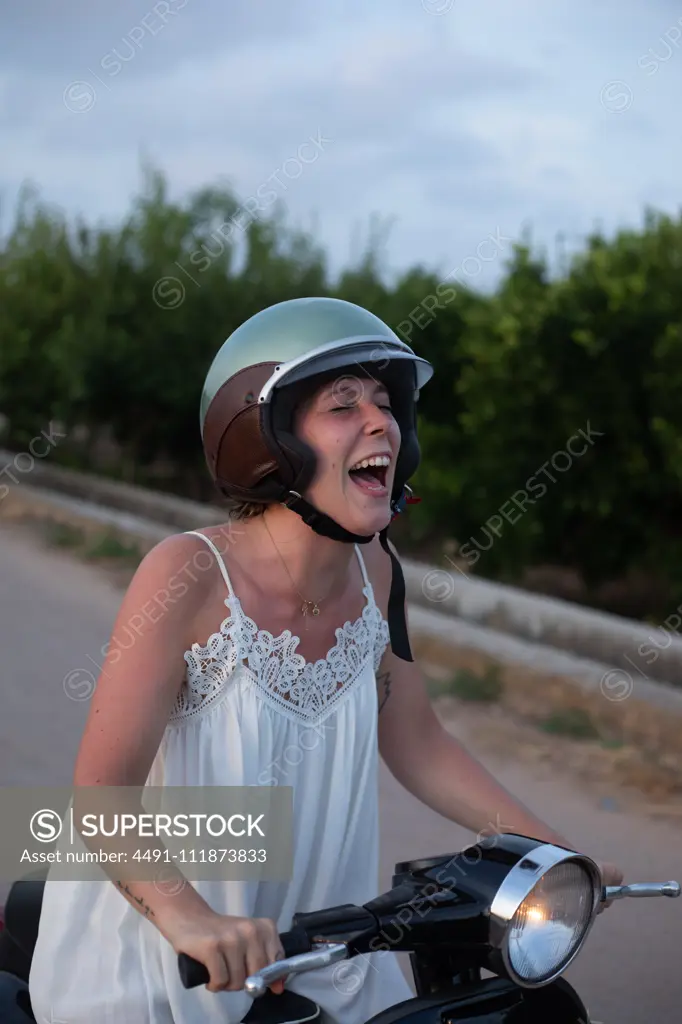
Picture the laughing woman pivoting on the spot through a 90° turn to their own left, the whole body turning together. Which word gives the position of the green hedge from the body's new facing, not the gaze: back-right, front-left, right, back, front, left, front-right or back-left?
front-left

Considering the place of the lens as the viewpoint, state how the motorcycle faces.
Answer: facing the viewer and to the right of the viewer

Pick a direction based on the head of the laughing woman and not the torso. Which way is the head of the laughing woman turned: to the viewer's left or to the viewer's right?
to the viewer's right

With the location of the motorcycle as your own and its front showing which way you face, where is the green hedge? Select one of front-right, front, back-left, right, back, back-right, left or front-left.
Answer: back-left
